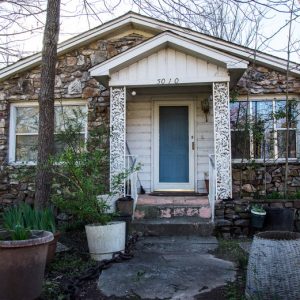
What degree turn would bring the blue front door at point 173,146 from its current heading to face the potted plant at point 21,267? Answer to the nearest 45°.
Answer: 0° — it already faces it

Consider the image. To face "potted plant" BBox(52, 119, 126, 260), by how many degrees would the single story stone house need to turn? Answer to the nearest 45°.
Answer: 0° — it already faces it

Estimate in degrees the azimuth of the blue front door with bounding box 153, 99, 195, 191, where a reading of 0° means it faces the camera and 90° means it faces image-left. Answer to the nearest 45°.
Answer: approximately 0°

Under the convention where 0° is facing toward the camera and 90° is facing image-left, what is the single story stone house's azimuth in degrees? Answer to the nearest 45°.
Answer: approximately 0°

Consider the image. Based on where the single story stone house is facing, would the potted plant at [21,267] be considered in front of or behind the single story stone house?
in front
